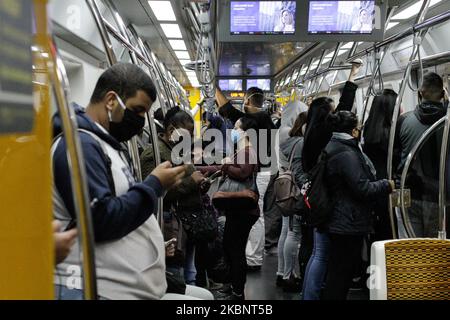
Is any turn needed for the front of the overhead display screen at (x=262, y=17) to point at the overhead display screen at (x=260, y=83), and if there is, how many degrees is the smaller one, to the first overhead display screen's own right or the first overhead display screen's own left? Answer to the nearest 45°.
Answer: approximately 180°

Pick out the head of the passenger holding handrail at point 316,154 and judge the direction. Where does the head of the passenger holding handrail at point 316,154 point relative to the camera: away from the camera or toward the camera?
away from the camera

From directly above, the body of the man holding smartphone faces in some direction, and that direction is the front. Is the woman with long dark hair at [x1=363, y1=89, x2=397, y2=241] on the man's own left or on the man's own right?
on the man's own left
